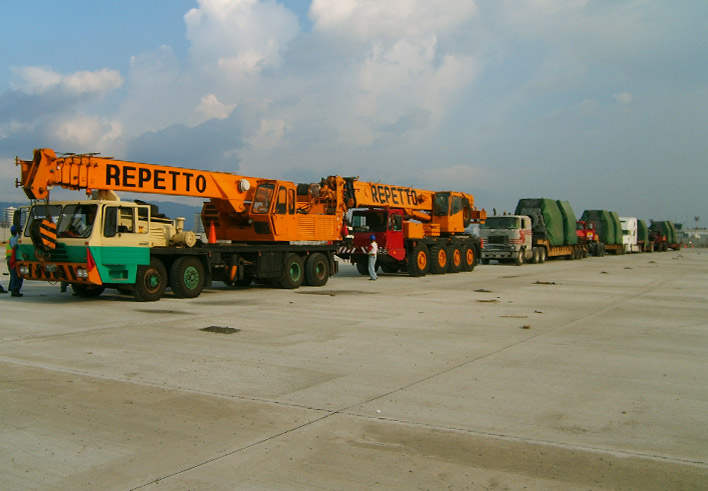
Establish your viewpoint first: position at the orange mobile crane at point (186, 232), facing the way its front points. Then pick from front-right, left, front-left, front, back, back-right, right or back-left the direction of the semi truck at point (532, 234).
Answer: back

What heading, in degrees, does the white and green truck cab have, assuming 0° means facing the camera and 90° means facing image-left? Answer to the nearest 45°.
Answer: approximately 45°

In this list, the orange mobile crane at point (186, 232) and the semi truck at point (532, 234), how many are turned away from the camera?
0

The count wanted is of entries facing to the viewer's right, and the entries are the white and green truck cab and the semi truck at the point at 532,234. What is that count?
0

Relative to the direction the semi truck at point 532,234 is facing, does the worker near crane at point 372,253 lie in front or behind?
in front

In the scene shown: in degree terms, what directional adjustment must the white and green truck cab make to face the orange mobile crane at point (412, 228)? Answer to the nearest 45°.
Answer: approximately 180°

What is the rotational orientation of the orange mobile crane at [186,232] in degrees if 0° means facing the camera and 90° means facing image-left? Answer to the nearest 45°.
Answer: approximately 45°
